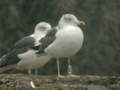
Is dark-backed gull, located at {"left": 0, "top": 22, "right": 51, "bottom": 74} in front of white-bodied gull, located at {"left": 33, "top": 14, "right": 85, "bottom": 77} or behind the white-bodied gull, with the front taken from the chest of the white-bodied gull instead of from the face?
behind

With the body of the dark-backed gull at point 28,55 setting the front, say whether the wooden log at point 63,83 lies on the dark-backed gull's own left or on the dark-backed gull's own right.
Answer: on the dark-backed gull's own right

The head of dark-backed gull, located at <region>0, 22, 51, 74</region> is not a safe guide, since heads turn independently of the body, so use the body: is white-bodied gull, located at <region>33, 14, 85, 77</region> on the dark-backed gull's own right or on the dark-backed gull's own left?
on the dark-backed gull's own right

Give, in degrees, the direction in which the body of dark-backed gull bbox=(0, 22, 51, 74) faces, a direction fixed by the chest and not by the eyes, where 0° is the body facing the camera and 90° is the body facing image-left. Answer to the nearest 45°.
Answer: approximately 270°

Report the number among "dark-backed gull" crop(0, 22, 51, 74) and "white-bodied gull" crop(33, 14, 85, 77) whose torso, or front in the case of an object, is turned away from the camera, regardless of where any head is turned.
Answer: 0

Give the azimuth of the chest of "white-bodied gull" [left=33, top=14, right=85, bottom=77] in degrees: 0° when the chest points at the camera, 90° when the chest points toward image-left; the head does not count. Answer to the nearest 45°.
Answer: approximately 315°
